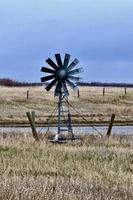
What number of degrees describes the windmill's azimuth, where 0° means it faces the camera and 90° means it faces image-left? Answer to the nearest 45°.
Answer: approximately 0°
